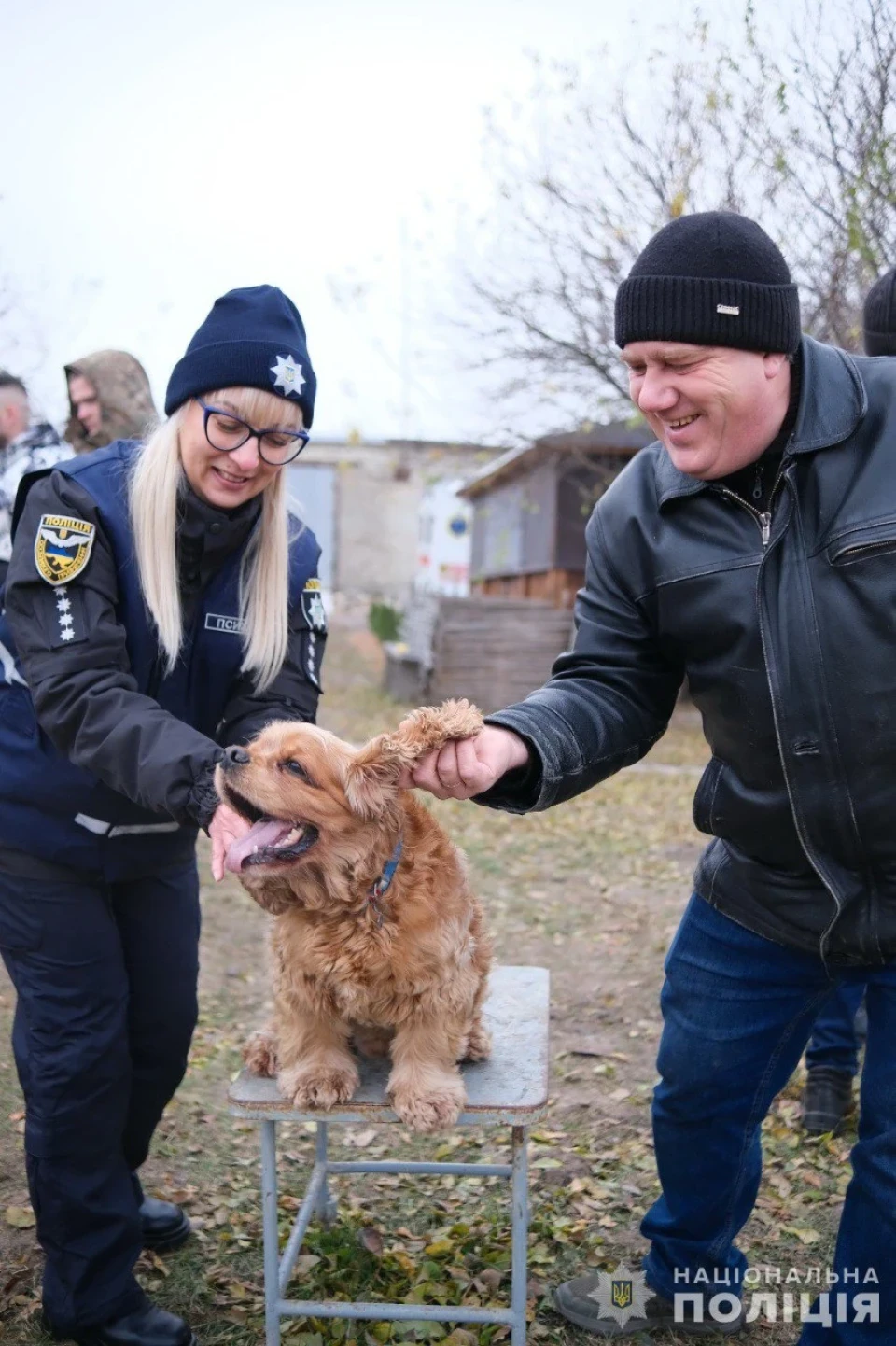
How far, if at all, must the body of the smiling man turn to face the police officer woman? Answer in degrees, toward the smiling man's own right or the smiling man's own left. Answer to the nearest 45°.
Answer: approximately 45° to the smiling man's own right

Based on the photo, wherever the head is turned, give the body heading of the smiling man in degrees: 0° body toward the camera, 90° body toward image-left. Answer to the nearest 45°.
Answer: approximately 45°

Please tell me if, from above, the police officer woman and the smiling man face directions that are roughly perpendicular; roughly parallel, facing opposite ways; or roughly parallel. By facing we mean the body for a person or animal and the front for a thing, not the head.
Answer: roughly perpendicular

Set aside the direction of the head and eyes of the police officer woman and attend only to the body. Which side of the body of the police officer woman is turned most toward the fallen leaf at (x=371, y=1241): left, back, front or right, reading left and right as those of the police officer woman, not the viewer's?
front

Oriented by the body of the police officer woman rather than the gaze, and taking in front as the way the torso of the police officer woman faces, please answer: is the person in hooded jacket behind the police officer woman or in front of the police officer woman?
behind

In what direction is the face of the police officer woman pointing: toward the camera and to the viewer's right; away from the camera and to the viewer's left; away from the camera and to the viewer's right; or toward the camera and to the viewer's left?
toward the camera and to the viewer's right

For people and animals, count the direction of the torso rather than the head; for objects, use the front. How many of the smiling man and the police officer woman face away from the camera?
0

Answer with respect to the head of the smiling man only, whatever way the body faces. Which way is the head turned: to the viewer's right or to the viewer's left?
to the viewer's left

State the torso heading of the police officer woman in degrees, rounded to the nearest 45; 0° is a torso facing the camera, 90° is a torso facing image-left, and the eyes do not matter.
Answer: approximately 315°
